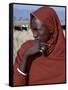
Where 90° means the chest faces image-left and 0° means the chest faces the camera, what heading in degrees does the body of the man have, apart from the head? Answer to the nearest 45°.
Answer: approximately 45°
